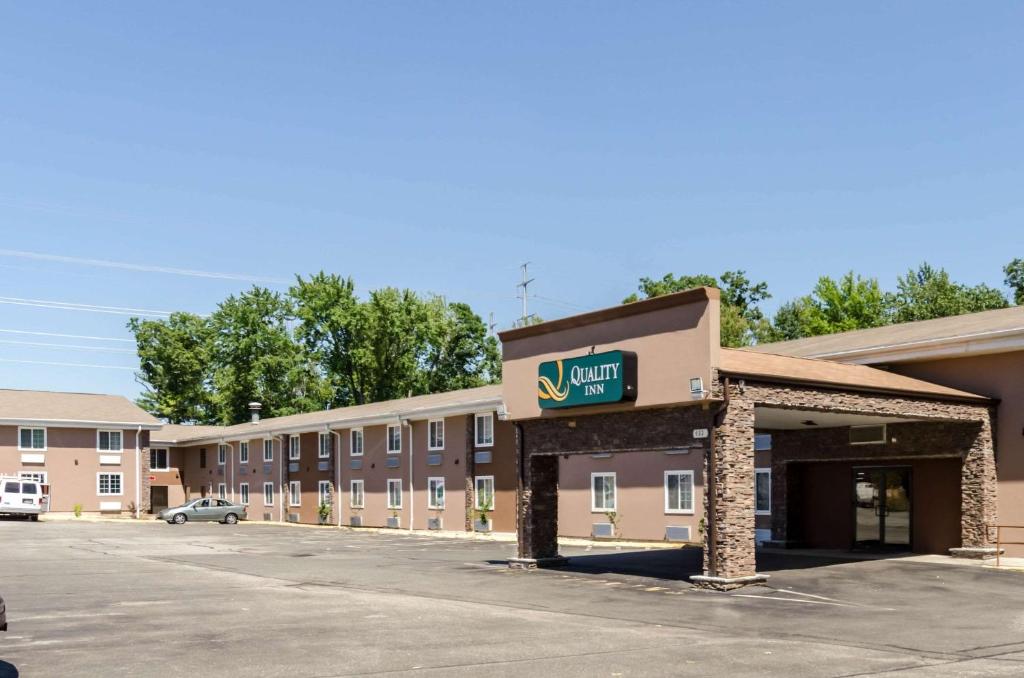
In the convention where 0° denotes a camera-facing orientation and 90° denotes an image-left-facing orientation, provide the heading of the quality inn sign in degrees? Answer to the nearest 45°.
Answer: approximately 45°

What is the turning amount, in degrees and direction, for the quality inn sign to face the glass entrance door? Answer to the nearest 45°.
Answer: approximately 180°

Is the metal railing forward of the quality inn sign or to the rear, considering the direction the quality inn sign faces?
to the rear
